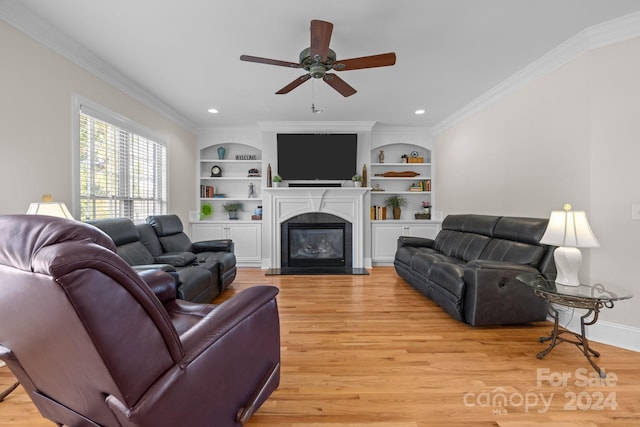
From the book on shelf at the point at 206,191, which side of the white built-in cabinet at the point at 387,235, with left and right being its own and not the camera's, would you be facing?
right

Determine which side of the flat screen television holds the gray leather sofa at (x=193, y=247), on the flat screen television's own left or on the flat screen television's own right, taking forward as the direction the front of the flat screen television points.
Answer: on the flat screen television's own right

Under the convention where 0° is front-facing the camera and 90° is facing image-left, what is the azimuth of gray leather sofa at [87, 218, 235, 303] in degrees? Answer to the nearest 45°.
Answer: approximately 315°

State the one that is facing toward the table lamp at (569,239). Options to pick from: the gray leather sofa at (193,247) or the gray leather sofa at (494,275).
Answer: the gray leather sofa at (193,247)

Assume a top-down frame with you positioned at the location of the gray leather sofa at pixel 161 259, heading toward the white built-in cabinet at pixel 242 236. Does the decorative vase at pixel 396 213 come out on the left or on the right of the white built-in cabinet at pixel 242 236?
right

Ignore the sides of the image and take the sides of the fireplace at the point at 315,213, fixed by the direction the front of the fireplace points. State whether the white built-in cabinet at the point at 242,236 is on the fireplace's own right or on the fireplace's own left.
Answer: on the fireplace's own right
